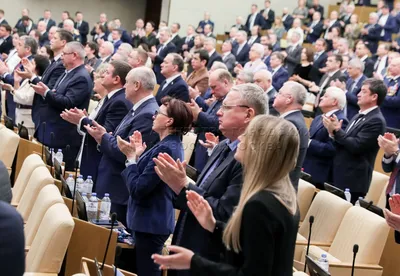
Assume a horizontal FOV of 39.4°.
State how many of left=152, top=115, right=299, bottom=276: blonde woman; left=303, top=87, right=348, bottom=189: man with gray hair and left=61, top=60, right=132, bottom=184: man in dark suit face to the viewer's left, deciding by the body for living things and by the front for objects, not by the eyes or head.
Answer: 3

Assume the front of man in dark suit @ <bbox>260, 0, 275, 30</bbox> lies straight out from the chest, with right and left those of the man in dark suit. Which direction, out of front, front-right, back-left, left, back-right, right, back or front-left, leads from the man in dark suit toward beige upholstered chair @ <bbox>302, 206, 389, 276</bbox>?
front-left

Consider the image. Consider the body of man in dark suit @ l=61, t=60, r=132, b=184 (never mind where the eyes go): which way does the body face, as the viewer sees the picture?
to the viewer's left

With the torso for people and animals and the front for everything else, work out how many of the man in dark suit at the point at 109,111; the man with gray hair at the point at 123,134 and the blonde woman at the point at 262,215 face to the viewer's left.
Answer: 3

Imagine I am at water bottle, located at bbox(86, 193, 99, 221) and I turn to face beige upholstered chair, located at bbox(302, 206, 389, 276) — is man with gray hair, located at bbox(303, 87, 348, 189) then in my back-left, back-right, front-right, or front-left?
front-left

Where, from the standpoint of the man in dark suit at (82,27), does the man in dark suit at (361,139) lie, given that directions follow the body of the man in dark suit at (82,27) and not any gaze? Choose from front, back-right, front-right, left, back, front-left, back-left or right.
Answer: front-left

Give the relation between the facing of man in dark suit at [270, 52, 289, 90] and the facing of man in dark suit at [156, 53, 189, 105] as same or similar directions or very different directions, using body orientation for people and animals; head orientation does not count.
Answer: same or similar directions

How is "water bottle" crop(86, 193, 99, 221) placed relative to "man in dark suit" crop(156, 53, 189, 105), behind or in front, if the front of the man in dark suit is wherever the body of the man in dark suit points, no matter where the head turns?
in front

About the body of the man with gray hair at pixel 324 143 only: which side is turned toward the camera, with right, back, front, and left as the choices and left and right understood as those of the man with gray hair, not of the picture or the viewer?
left

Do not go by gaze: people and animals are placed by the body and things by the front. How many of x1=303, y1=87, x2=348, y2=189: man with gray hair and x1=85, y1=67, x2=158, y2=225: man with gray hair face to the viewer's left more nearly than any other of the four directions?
2

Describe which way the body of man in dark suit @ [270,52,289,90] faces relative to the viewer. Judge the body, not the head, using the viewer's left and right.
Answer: facing the viewer and to the left of the viewer

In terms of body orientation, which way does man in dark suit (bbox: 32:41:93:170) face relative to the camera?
to the viewer's left

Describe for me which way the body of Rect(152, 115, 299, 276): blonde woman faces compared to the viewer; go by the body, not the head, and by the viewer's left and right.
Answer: facing to the left of the viewer

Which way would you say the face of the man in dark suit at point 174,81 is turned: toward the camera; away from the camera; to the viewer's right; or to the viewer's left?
to the viewer's left
